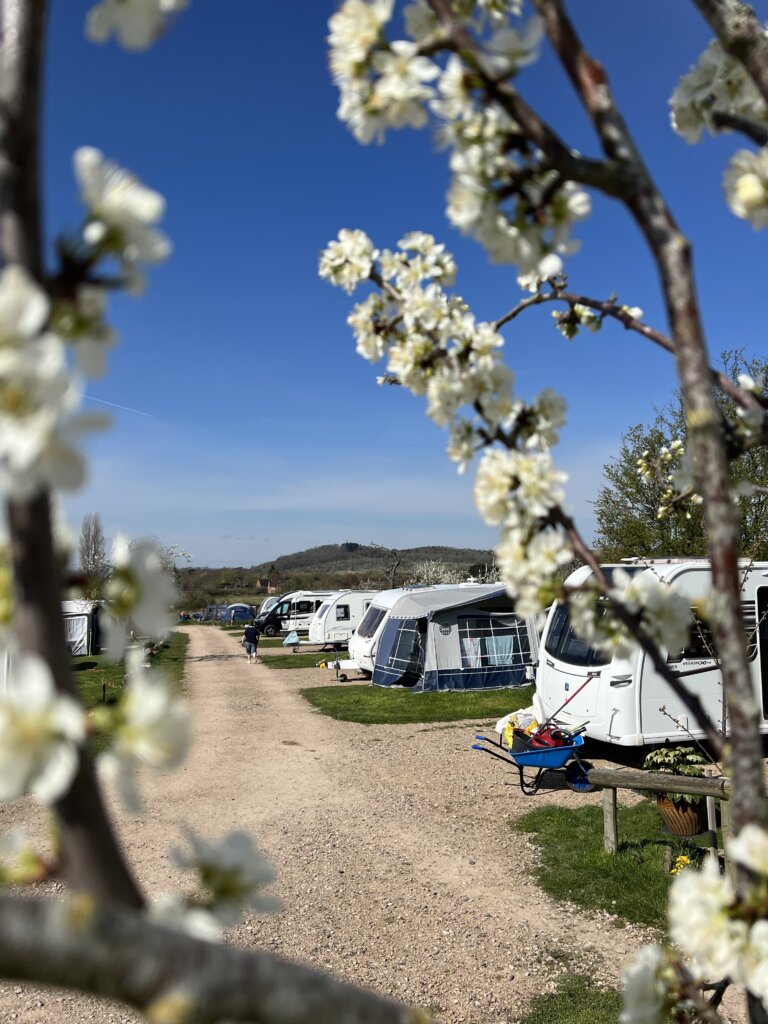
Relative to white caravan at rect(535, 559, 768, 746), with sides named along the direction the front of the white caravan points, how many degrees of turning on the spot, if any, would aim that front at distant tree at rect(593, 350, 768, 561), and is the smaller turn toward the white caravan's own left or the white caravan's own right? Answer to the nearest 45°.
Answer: approximately 135° to the white caravan's own right

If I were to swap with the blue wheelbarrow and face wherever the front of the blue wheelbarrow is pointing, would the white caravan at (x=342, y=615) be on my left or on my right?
on my left

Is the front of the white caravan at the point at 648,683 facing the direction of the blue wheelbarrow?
yes

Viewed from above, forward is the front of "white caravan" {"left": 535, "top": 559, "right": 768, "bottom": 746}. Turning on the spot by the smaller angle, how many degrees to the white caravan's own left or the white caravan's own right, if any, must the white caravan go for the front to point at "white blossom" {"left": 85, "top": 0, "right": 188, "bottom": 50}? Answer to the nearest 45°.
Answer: approximately 45° to the white caravan's own left

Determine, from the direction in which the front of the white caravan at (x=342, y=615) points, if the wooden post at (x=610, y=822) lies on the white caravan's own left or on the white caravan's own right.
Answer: on the white caravan's own left

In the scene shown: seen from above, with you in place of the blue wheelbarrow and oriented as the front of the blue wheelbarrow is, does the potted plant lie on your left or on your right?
on your right

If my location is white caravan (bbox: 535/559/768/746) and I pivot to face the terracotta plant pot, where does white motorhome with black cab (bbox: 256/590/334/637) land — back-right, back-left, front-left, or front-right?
back-right

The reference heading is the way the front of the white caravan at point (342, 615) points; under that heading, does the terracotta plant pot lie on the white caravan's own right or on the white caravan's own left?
on the white caravan's own left

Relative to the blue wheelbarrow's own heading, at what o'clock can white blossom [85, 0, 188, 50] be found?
The white blossom is roughly at 3 o'clock from the blue wheelbarrow.

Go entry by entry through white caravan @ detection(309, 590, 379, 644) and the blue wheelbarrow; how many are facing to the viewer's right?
1
